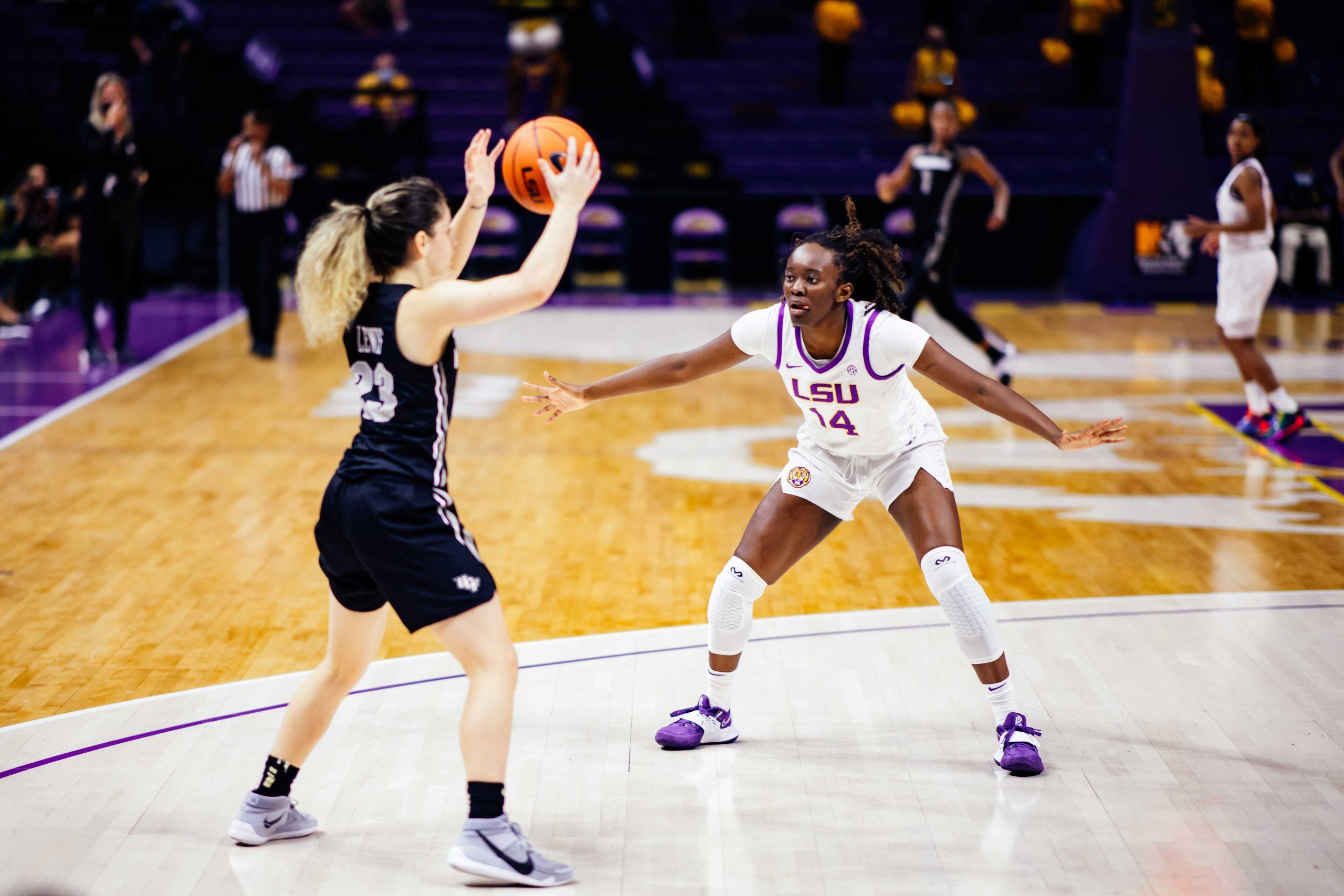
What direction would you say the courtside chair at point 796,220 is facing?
toward the camera

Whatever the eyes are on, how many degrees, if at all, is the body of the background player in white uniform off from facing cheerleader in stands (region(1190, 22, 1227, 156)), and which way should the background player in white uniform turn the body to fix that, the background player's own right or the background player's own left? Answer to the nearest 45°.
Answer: approximately 90° to the background player's own right

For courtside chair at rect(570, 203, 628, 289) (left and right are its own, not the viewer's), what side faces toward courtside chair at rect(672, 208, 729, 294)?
left

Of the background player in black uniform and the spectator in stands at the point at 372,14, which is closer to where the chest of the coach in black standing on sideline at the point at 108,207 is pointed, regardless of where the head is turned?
the background player in black uniform

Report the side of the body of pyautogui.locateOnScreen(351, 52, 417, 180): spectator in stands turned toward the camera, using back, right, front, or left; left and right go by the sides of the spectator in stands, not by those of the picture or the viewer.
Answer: front

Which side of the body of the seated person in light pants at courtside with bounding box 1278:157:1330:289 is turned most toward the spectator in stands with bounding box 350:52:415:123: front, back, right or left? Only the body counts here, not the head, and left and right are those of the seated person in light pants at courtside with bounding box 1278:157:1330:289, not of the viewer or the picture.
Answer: right

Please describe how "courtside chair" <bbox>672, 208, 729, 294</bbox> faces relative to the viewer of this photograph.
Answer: facing the viewer

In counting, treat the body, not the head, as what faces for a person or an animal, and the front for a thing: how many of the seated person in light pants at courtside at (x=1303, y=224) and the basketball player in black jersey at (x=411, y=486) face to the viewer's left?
0

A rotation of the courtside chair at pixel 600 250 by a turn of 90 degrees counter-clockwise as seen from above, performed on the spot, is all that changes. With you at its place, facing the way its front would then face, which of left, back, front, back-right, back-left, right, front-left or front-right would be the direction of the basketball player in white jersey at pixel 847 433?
right

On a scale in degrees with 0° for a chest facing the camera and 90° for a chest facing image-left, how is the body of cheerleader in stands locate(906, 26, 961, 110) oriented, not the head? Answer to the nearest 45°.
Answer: approximately 0°

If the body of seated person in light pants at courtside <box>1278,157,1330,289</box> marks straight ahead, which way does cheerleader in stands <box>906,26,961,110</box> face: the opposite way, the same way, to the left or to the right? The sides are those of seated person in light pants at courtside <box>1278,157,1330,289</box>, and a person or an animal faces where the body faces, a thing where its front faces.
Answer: the same way

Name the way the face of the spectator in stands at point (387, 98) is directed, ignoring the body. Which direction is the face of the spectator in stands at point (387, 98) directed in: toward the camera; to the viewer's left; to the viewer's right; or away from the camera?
toward the camera

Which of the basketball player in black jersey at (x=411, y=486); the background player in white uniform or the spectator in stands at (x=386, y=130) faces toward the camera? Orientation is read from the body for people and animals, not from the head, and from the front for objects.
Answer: the spectator in stands

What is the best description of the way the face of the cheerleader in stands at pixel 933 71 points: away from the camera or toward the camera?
toward the camera

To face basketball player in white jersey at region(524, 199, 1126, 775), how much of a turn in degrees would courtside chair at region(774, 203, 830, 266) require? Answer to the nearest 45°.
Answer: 0° — it already faces them

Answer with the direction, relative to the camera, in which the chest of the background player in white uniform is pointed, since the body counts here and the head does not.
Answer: to the viewer's left

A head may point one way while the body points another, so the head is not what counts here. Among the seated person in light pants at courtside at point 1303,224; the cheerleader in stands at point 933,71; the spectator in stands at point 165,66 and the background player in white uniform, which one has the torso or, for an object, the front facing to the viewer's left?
the background player in white uniform
